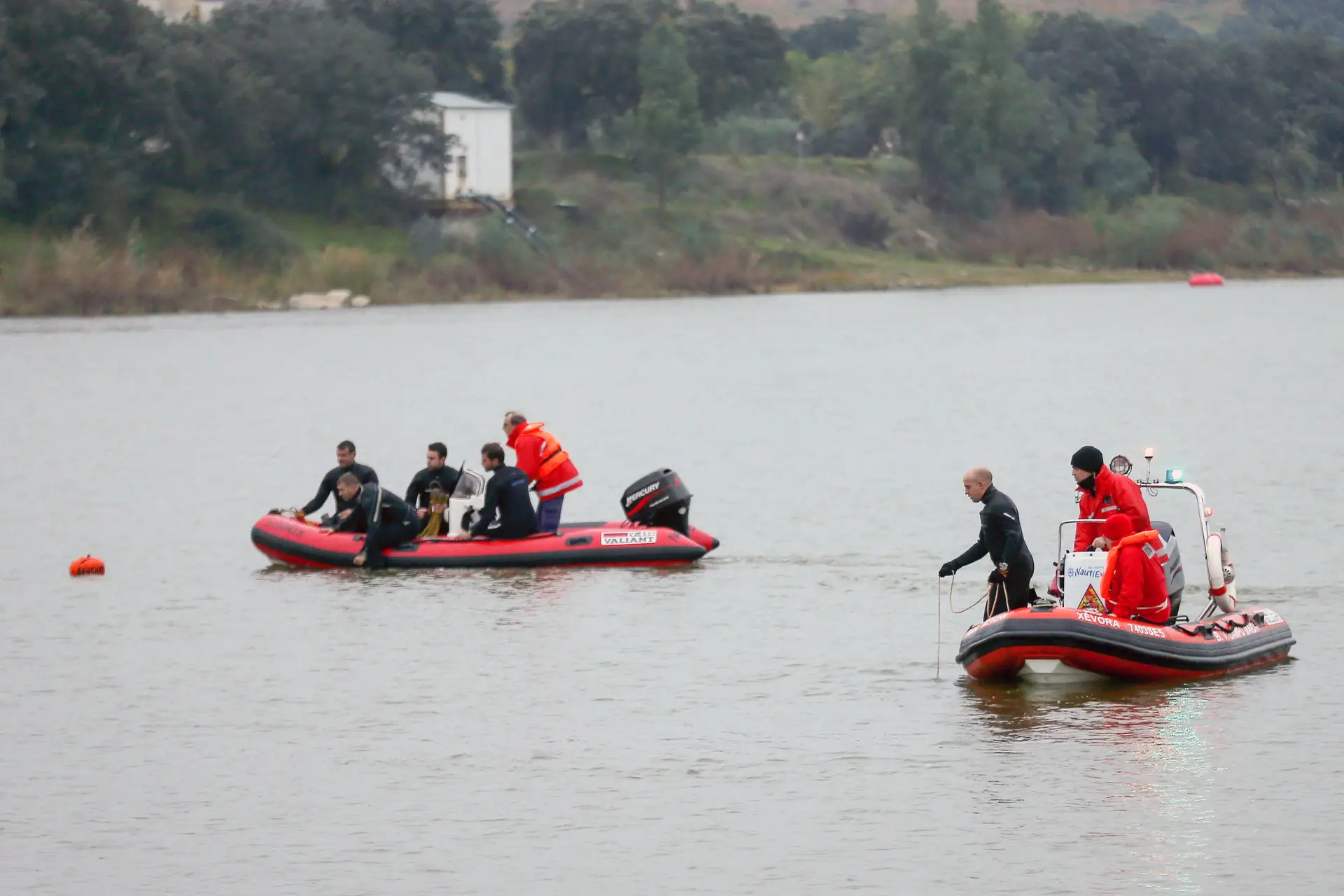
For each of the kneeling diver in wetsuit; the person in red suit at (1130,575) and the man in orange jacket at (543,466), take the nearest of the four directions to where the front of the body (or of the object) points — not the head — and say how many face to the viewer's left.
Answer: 3

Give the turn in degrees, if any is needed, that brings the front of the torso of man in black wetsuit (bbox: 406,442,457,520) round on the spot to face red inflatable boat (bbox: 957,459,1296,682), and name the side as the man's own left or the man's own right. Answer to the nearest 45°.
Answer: approximately 90° to the man's own left

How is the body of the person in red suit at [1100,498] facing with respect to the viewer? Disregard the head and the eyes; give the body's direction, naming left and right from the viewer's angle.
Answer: facing the viewer and to the left of the viewer

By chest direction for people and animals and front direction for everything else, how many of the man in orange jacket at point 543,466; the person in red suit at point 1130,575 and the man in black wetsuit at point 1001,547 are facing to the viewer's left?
3

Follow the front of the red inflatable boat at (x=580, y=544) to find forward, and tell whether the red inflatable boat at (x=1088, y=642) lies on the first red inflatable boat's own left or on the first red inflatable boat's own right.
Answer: on the first red inflatable boat's own left

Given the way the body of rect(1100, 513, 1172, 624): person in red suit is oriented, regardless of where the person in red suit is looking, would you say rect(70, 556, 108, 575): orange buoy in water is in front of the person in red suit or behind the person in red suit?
in front

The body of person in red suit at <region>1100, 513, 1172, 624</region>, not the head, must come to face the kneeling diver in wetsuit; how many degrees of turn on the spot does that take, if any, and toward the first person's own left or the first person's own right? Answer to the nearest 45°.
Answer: approximately 45° to the first person's own right

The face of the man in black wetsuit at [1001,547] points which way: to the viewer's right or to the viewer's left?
to the viewer's left

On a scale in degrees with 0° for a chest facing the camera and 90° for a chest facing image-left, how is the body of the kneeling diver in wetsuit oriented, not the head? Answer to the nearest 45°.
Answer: approximately 90°

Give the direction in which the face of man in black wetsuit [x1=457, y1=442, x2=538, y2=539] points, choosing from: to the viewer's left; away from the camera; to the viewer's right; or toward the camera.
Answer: to the viewer's left

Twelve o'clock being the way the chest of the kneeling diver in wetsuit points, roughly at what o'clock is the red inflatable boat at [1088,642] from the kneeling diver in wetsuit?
The red inflatable boat is roughly at 8 o'clock from the kneeling diver in wetsuit.

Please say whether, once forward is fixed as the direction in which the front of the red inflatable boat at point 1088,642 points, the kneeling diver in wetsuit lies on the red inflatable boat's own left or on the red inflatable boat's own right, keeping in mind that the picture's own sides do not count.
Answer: on the red inflatable boat's own right

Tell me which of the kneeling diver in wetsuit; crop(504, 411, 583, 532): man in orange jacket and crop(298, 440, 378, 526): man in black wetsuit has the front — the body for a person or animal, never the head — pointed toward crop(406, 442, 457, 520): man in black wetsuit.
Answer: the man in orange jacket

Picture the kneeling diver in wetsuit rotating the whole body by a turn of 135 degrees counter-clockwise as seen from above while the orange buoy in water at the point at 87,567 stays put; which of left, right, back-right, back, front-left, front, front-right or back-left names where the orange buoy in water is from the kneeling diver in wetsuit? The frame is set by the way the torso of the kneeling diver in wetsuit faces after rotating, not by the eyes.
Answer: back
